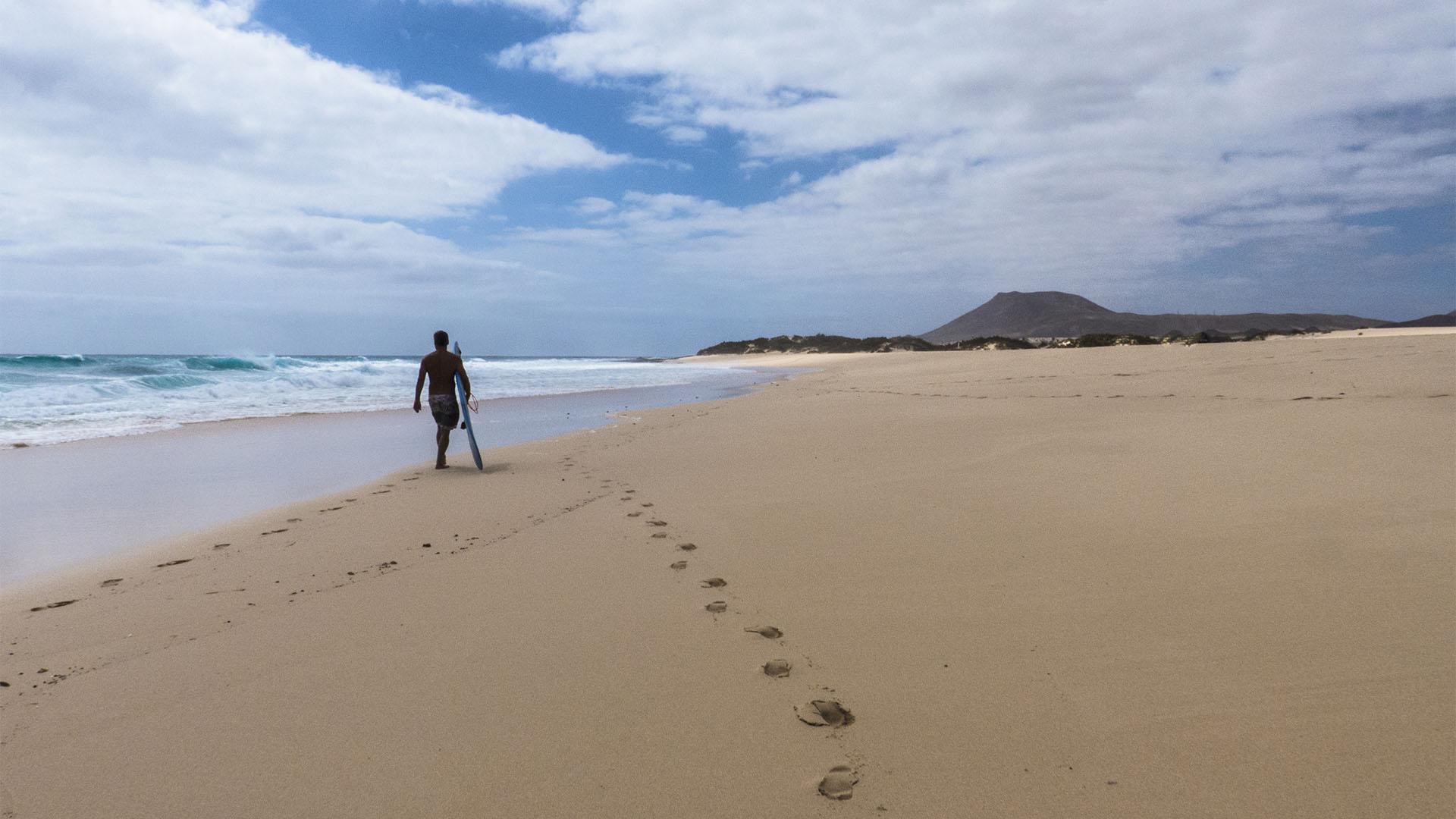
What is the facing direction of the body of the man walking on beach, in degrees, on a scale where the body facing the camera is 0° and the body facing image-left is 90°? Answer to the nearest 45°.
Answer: approximately 180°

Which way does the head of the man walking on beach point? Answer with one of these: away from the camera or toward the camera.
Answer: away from the camera

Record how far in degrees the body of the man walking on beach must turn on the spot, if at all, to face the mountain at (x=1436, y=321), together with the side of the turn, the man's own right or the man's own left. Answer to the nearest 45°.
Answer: approximately 90° to the man's own right
